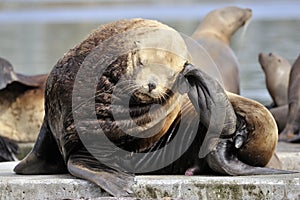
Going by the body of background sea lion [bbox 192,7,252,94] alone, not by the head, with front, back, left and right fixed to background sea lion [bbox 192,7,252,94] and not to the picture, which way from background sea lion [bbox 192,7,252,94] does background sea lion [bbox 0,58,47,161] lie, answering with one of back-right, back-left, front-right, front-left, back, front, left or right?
back-right

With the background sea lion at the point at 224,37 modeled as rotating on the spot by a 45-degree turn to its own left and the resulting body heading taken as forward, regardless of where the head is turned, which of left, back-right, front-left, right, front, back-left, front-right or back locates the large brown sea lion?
back-right

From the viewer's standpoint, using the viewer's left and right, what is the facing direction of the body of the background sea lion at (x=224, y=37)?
facing to the right of the viewer
